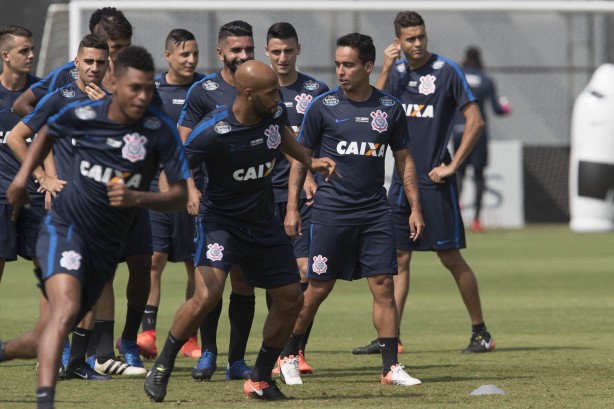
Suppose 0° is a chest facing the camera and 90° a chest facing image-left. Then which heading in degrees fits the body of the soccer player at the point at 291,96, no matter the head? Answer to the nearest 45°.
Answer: approximately 0°

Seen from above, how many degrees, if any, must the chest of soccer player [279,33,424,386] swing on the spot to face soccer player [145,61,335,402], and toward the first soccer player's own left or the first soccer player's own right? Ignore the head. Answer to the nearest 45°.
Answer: approximately 45° to the first soccer player's own right

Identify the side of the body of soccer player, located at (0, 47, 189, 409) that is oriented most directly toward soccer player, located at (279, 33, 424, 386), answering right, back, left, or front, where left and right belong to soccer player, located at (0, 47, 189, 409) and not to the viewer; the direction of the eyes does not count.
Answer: left

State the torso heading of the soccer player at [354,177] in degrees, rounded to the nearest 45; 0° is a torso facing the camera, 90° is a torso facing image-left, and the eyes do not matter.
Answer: approximately 0°

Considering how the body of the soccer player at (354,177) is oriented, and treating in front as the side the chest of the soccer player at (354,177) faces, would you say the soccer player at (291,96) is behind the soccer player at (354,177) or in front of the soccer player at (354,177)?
behind

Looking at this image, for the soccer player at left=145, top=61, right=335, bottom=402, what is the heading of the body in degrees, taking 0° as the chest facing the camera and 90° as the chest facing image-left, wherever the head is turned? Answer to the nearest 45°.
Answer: approximately 315°

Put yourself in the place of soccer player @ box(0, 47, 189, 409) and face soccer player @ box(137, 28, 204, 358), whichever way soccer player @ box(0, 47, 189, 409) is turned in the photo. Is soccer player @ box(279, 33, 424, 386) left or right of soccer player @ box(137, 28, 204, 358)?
right

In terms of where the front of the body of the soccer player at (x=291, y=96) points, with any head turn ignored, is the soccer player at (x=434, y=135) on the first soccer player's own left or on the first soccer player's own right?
on the first soccer player's own left

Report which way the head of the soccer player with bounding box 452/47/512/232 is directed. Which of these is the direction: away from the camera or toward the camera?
away from the camera

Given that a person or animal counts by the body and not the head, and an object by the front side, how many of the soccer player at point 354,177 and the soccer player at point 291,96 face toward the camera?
2

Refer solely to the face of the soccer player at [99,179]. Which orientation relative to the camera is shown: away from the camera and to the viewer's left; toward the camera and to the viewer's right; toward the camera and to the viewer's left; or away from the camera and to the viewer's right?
toward the camera and to the viewer's right

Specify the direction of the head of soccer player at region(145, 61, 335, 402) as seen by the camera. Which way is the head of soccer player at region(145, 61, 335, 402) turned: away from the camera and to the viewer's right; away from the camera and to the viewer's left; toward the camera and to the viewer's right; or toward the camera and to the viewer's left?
toward the camera and to the viewer's right

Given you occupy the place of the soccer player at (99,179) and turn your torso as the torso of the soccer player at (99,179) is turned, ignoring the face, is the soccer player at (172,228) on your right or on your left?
on your left
